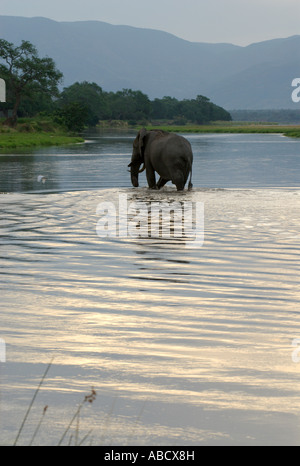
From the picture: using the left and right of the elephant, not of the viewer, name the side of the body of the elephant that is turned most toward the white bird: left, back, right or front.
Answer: front

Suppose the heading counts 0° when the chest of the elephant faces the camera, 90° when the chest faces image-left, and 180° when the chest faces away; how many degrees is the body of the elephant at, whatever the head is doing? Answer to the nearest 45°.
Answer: approximately 135°
